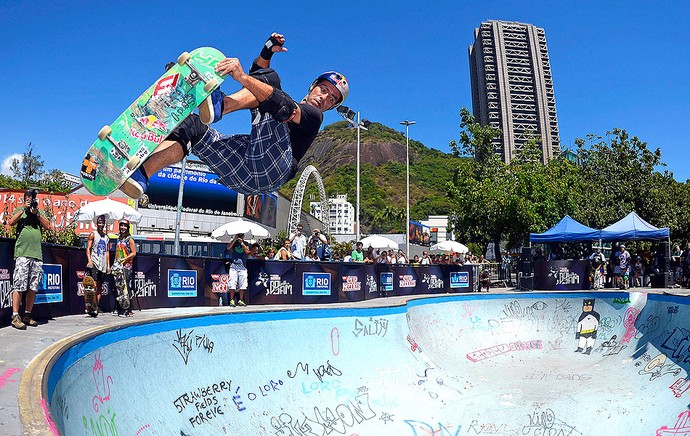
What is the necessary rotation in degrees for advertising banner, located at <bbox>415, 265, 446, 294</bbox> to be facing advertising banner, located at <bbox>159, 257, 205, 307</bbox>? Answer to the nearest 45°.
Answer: approximately 45° to its right

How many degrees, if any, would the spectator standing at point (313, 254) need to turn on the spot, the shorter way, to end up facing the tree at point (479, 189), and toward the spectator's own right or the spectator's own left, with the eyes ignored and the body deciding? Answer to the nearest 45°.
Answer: approximately 135° to the spectator's own left

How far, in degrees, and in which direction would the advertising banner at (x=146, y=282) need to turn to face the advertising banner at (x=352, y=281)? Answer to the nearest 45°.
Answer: approximately 135° to its left

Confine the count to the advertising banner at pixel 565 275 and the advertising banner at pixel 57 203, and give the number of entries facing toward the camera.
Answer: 2

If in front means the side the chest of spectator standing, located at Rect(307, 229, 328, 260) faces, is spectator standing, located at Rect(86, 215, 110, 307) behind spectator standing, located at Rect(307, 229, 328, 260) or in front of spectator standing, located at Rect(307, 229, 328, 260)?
in front

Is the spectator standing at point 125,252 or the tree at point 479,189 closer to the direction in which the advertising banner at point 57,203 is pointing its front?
the spectator standing

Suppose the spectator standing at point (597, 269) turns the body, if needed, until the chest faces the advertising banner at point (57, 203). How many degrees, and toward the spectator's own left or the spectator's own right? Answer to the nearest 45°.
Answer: approximately 90° to the spectator's own right

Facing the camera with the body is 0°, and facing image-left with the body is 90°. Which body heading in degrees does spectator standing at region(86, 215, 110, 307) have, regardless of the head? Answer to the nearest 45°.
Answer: approximately 315°

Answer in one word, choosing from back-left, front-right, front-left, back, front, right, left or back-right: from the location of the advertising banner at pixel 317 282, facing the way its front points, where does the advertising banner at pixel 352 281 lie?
back-left

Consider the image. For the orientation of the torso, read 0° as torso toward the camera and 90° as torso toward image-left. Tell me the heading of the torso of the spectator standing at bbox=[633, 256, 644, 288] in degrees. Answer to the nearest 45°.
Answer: approximately 0°

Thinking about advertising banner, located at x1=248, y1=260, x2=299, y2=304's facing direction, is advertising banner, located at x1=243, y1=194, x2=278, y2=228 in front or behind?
behind
